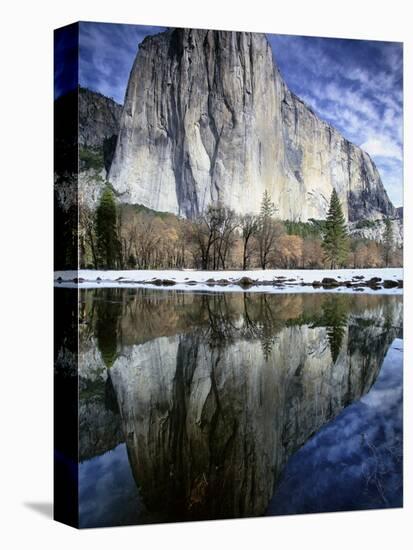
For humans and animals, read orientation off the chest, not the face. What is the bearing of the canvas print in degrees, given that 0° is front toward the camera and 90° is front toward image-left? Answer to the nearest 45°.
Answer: approximately 315°
